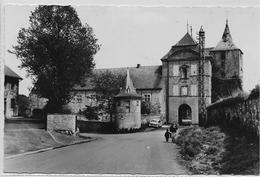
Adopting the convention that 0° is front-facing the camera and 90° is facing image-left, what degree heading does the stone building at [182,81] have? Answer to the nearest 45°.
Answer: approximately 0°

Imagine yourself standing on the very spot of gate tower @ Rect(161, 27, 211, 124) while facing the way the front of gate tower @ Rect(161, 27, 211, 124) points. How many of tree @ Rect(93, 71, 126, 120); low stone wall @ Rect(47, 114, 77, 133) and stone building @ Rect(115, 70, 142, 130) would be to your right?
3

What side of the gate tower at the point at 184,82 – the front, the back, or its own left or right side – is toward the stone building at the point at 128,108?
right

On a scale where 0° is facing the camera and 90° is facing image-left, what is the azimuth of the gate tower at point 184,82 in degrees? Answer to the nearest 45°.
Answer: approximately 0°
